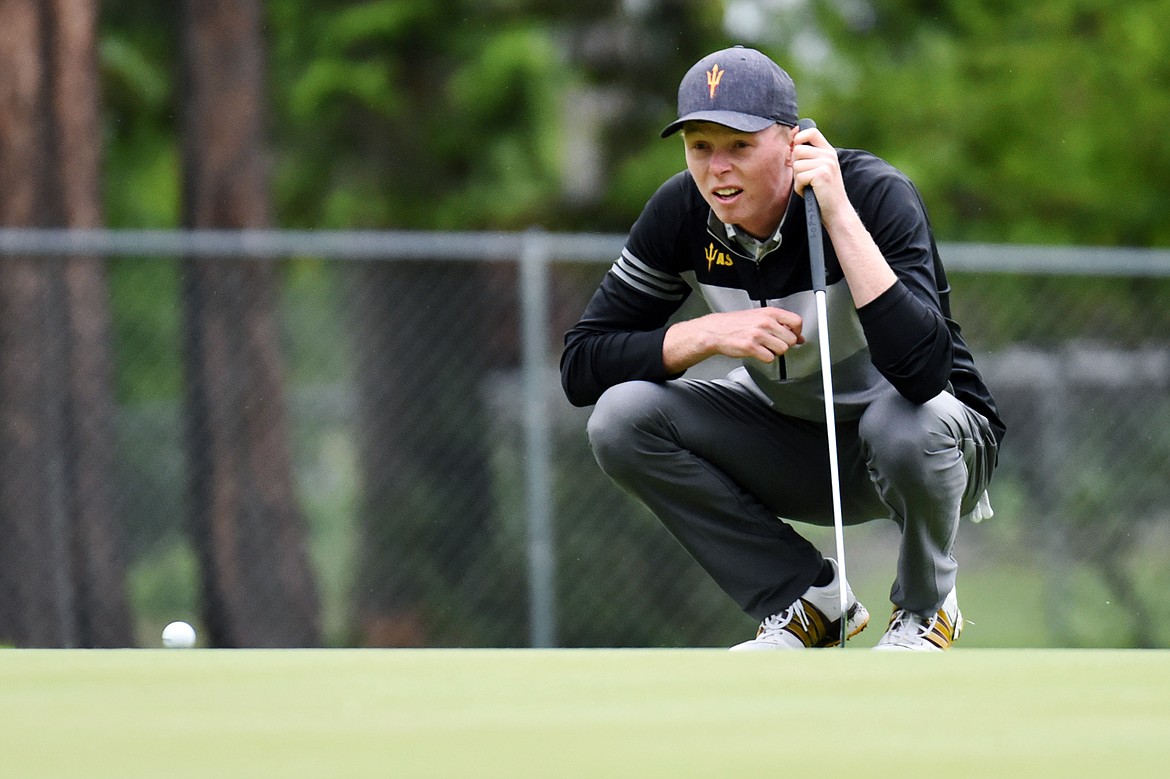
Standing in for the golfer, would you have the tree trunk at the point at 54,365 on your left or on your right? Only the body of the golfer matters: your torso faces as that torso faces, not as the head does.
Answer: on your right

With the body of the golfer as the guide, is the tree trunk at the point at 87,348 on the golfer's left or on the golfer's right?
on the golfer's right

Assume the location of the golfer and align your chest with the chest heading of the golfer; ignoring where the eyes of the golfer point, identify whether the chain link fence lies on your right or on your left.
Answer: on your right

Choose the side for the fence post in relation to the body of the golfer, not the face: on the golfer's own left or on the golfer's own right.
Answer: on the golfer's own right

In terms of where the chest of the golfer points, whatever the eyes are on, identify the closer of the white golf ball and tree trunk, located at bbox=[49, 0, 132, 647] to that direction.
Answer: the white golf ball

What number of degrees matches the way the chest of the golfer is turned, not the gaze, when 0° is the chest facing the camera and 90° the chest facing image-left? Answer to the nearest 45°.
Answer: approximately 45°

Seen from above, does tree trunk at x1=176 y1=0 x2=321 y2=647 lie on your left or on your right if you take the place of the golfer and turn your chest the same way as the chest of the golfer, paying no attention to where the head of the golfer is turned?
on your right

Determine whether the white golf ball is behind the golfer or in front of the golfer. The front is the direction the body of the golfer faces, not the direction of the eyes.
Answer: in front
